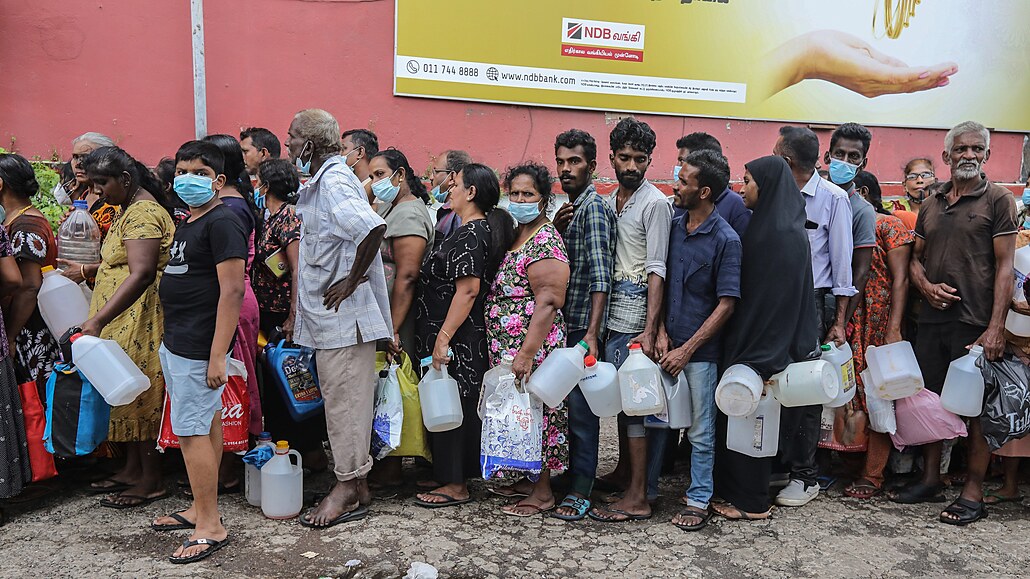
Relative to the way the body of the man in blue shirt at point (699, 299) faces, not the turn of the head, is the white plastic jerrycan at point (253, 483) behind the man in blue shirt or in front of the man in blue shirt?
in front

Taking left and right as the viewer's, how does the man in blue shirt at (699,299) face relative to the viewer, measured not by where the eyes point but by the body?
facing the viewer and to the left of the viewer

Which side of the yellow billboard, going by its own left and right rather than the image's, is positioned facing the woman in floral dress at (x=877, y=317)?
front

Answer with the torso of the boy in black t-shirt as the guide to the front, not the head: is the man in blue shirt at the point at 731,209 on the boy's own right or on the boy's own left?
on the boy's own left

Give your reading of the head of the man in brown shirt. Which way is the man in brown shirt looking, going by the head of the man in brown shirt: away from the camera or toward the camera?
toward the camera

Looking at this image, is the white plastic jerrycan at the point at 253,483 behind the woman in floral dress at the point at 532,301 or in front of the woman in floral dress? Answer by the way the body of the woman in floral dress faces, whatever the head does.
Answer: in front

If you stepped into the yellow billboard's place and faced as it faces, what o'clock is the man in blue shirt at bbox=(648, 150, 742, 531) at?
The man in blue shirt is roughly at 12 o'clock from the yellow billboard.

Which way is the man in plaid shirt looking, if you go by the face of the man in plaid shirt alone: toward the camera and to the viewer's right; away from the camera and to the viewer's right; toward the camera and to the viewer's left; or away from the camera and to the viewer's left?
toward the camera and to the viewer's left

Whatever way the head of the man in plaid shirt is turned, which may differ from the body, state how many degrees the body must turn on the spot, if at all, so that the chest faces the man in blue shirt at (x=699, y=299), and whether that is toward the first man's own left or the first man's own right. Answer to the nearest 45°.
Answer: approximately 135° to the first man's own left
